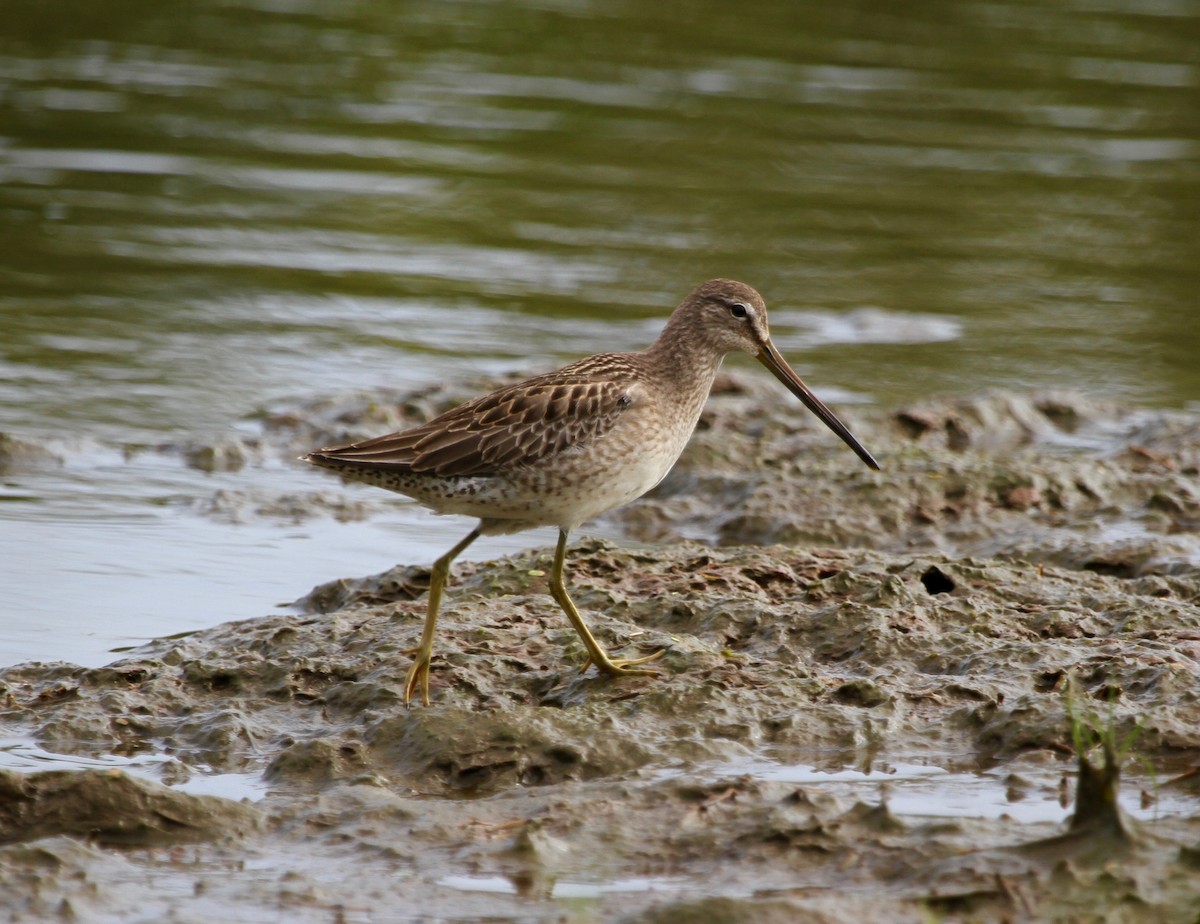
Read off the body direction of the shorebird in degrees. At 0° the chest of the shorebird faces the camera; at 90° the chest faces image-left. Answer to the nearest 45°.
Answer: approximately 270°
